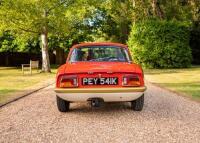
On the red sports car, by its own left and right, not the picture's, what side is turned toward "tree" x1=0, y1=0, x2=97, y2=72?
front

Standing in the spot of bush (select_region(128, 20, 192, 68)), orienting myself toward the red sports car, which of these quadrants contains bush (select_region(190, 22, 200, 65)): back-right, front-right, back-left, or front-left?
back-left

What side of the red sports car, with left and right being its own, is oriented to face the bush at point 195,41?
front

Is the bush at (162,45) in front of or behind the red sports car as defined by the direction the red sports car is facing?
in front

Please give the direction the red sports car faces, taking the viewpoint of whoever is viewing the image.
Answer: facing away from the viewer

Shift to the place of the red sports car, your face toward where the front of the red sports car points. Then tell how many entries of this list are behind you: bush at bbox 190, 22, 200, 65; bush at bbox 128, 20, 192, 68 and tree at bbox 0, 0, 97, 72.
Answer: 0
